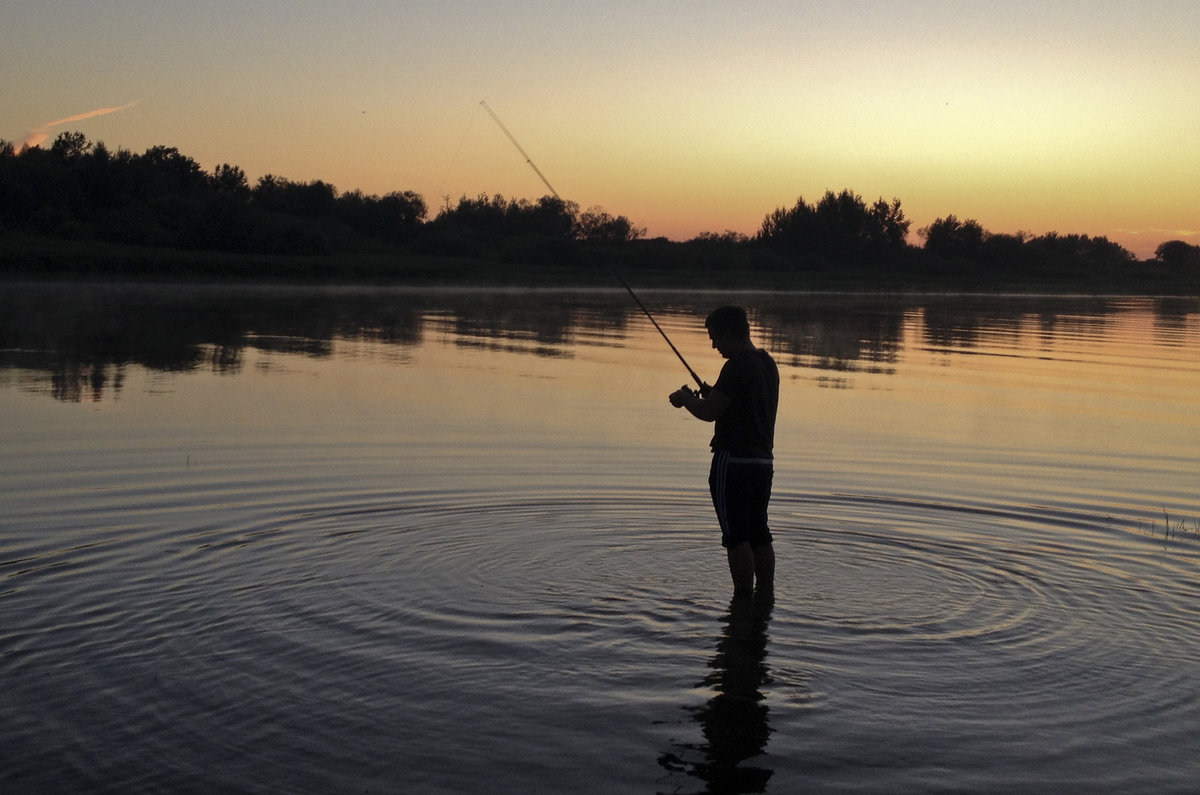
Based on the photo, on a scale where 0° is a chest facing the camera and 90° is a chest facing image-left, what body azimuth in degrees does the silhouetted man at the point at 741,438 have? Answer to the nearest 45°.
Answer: approximately 135°

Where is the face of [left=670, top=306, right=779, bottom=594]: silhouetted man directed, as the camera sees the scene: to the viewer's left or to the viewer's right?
to the viewer's left
